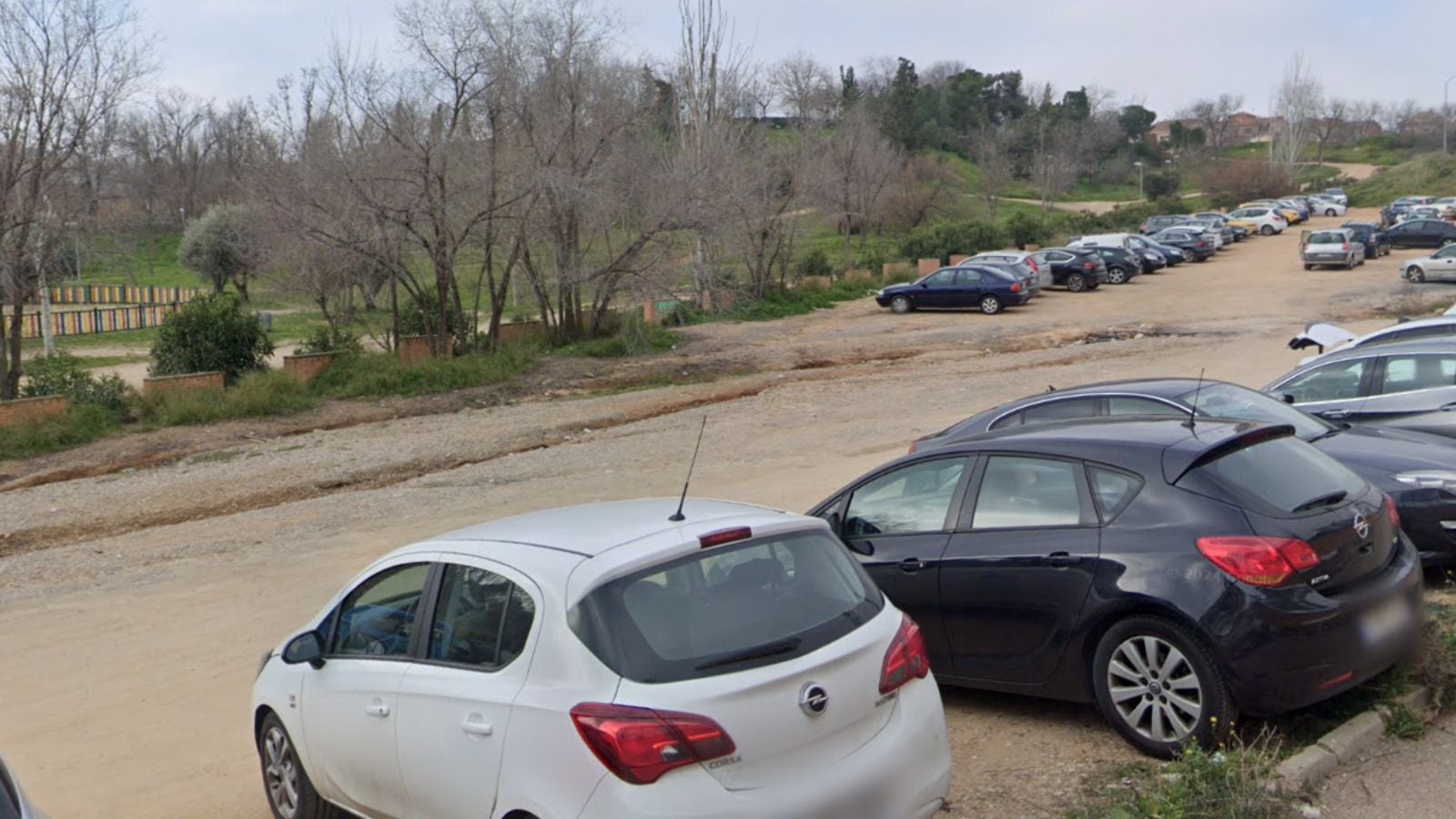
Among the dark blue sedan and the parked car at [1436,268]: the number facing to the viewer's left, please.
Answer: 2

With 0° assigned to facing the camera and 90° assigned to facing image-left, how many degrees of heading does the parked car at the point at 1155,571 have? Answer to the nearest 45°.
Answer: approximately 135°

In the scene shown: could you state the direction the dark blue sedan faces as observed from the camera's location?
facing to the left of the viewer

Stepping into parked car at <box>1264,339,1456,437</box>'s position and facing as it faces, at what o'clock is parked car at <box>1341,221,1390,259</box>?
parked car at <box>1341,221,1390,259</box> is roughly at 3 o'clock from parked car at <box>1264,339,1456,437</box>.

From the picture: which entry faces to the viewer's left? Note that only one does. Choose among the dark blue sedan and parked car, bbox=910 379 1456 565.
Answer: the dark blue sedan

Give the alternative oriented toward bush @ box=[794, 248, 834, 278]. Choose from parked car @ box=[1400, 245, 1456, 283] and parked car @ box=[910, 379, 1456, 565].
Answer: parked car @ box=[1400, 245, 1456, 283]

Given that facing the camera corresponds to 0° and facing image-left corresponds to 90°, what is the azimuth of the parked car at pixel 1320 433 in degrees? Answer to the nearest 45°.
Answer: approximately 315°

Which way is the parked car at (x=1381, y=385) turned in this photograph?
to the viewer's left

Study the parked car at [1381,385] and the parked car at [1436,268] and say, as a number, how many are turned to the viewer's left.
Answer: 2

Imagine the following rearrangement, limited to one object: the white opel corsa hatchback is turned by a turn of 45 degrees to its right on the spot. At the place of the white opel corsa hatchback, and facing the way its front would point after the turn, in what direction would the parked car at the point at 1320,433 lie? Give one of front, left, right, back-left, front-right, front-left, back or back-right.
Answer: front-right

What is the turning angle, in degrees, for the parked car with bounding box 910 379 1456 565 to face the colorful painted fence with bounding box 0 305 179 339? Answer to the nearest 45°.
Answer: approximately 180°

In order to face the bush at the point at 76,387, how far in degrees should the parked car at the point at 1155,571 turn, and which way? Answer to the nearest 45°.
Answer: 0° — it already faces it

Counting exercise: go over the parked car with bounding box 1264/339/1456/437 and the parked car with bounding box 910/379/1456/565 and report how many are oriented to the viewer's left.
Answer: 1

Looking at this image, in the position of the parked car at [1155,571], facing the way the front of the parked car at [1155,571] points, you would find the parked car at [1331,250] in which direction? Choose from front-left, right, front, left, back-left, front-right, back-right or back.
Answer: front-right

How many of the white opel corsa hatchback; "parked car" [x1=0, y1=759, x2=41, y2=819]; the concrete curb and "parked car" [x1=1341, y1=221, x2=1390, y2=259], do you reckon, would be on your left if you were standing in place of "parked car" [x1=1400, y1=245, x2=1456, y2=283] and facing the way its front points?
3

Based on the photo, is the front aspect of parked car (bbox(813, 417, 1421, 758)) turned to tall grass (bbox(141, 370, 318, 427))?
yes
